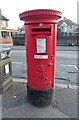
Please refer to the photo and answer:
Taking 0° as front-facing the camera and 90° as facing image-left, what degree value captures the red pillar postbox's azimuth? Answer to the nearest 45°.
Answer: approximately 0°
